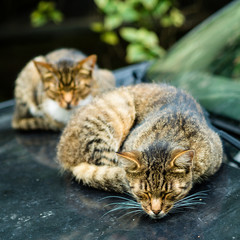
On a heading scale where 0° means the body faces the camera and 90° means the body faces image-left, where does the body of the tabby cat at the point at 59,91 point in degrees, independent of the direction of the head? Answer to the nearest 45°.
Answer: approximately 0°

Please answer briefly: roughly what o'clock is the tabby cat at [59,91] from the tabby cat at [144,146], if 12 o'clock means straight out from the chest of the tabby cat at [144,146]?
the tabby cat at [59,91] is roughly at 5 o'clock from the tabby cat at [144,146].

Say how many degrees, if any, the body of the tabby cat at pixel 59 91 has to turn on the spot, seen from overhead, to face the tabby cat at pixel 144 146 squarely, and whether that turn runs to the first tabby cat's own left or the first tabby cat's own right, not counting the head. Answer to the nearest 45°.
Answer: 0° — it already faces it

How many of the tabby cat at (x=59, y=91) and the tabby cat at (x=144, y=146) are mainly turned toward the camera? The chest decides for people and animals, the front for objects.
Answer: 2

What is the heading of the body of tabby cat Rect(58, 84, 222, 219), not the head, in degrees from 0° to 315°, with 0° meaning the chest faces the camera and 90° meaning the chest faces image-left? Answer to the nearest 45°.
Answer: approximately 0°
